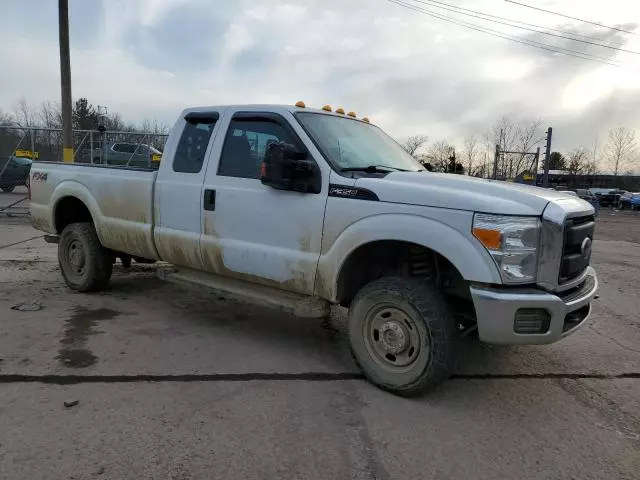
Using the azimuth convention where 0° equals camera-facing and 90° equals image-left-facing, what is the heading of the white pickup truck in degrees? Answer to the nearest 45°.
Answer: approximately 315°

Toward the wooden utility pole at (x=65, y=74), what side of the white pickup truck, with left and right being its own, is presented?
back

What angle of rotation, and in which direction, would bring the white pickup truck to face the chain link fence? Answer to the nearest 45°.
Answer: approximately 180°
